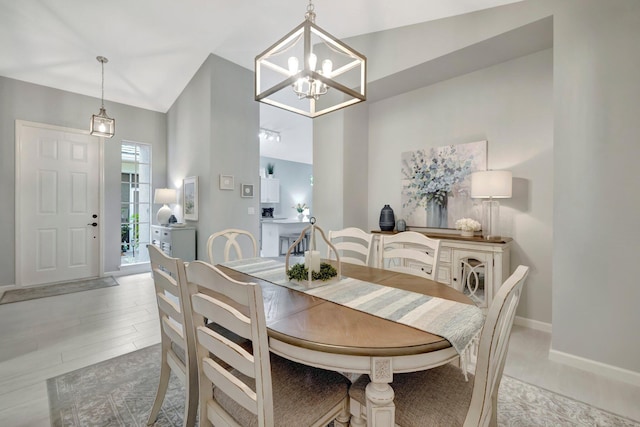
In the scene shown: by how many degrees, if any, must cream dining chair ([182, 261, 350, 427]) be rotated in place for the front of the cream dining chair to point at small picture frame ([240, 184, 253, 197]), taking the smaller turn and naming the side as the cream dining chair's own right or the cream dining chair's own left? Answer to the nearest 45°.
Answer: approximately 45° to the cream dining chair's own left

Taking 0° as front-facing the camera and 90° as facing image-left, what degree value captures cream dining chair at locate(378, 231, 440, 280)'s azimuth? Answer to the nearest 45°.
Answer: approximately 45°

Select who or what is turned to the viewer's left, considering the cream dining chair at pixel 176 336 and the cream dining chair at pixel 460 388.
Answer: the cream dining chair at pixel 460 388

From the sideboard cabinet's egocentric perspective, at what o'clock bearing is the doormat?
The doormat is roughly at 1 o'clock from the sideboard cabinet.

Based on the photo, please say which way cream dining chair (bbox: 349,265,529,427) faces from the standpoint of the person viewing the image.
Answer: facing to the left of the viewer

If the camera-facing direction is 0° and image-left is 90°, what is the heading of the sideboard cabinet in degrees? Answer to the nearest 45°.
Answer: approximately 45°

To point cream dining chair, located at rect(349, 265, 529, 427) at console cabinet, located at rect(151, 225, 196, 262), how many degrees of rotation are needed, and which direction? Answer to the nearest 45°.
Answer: approximately 45° to its right

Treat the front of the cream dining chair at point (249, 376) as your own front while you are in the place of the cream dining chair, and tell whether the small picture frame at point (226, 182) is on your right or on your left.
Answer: on your left
